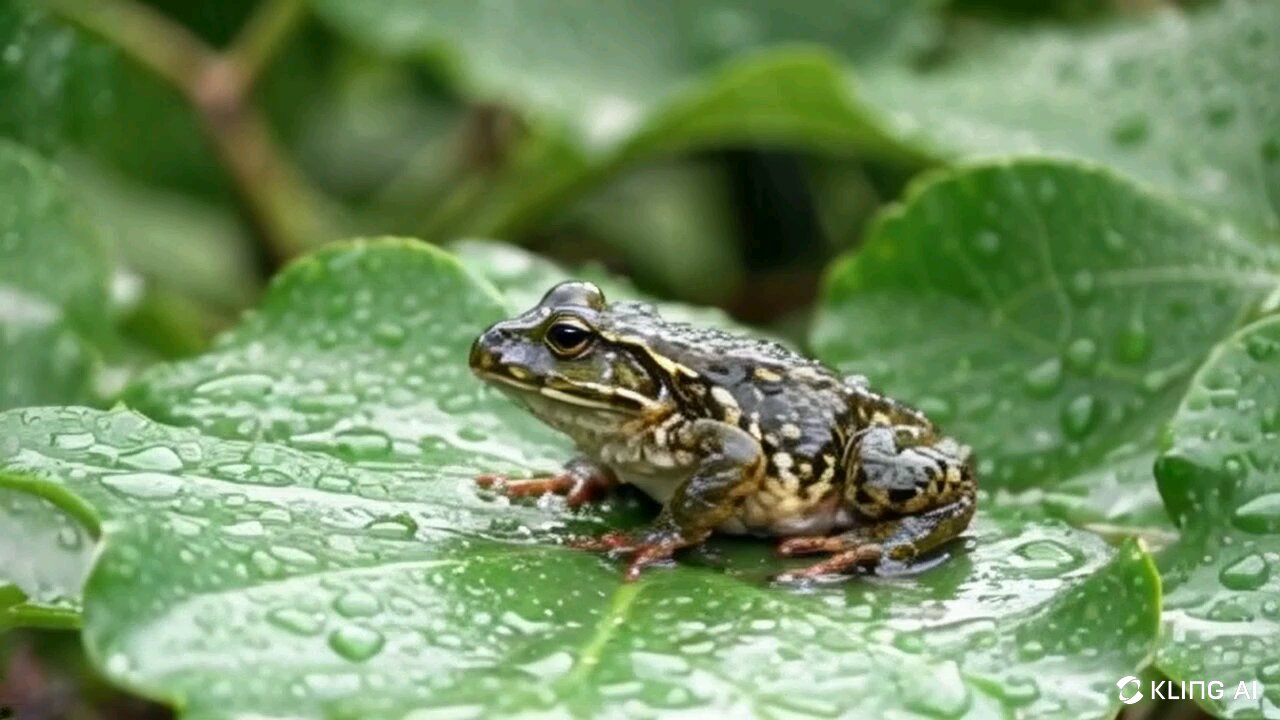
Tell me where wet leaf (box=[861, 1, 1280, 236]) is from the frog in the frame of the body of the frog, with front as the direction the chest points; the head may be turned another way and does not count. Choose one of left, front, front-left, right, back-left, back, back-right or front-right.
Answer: back-right

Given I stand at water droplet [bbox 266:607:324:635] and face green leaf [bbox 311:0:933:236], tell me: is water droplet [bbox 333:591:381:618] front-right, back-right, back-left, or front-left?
front-right

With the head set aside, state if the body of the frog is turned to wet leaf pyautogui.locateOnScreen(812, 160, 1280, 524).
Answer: no

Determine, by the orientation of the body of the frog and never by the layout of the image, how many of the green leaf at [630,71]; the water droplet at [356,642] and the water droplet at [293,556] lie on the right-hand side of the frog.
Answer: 1

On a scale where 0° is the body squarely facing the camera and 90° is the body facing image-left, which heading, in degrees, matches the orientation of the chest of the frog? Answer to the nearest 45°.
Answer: approximately 90°

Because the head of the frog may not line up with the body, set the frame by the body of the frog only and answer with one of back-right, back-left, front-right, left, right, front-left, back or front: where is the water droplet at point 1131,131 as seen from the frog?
back-right

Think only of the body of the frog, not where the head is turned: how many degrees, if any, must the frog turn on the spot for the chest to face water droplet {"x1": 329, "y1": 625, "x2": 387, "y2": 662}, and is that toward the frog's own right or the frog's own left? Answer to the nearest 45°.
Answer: approximately 45° to the frog's own left

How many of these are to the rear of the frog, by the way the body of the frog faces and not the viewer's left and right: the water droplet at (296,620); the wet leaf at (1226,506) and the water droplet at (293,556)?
1

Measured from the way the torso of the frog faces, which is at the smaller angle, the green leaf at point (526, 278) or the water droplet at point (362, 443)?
the water droplet

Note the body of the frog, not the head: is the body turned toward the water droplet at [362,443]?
yes

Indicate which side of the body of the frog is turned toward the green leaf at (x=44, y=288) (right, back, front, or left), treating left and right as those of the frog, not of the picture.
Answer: front

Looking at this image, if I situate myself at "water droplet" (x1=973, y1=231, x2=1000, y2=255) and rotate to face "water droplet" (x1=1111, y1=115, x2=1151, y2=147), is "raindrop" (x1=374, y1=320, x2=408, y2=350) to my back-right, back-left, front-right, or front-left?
back-left

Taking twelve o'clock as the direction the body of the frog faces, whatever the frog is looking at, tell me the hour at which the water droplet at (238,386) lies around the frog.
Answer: The water droplet is roughly at 12 o'clock from the frog.

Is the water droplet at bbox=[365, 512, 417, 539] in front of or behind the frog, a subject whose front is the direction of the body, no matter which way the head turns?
in front

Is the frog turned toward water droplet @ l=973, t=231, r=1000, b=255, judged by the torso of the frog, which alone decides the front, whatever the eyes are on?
no

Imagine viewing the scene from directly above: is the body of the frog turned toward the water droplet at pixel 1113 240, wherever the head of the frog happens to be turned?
no

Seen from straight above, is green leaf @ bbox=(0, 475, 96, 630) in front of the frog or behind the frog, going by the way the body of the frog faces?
in front

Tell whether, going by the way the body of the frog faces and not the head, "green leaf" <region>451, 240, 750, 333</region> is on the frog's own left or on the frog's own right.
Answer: on the frog's own right

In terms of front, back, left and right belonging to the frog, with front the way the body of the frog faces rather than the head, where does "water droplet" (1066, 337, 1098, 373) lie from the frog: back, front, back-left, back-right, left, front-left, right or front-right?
back-right

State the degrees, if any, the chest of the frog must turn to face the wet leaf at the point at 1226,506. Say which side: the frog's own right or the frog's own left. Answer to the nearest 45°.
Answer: approximately 180°
